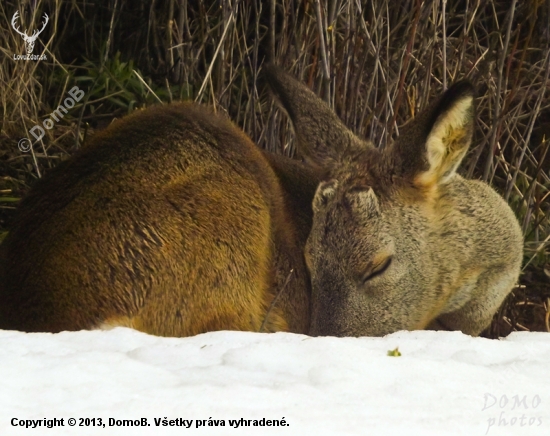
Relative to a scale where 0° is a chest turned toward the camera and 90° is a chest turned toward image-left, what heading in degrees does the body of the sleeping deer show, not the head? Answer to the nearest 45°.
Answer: approximately 270°
